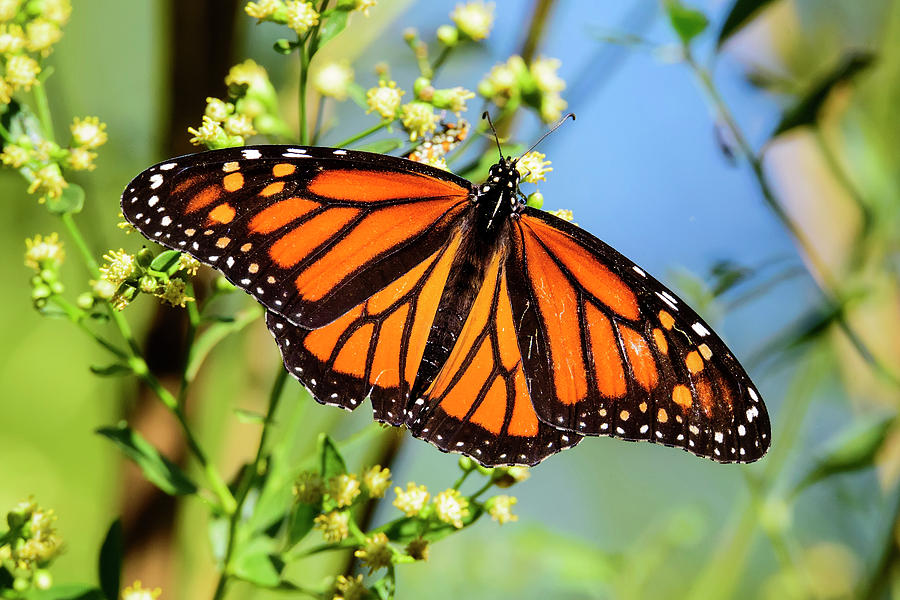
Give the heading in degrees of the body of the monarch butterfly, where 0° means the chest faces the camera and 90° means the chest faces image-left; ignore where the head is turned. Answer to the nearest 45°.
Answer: approximately 180°
